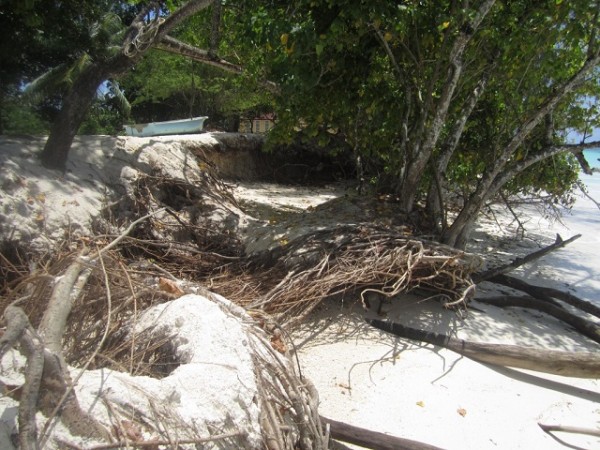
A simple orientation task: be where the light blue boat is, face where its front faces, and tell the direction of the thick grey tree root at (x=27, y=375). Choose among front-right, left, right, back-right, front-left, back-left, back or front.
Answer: right

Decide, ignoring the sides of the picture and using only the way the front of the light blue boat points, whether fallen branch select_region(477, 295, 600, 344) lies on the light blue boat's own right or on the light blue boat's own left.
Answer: on the light blue boat's own right

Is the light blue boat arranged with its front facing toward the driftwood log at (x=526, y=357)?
no

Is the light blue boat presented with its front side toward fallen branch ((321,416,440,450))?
no

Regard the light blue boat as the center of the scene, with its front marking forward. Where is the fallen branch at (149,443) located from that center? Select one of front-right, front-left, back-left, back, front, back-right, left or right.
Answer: right

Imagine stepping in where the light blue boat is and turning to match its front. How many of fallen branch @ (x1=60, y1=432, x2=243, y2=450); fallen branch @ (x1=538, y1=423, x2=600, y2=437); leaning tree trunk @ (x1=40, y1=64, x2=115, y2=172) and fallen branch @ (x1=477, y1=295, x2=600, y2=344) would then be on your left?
0

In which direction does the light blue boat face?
to the viewer's right
